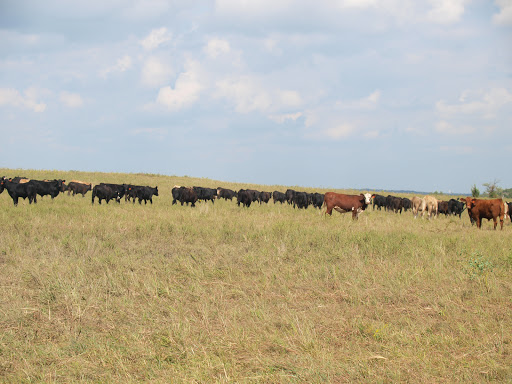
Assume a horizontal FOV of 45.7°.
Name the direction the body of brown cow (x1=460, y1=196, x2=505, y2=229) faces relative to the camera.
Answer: to the viewer's left
